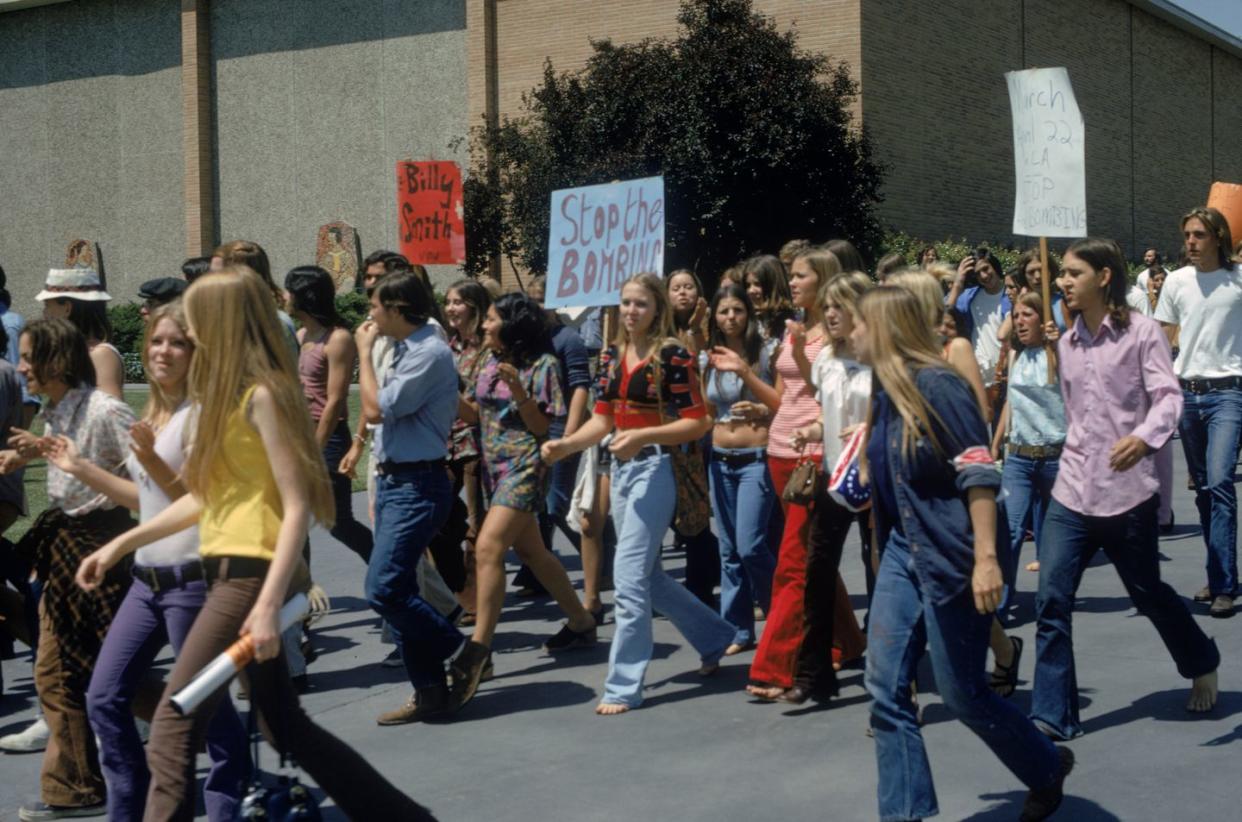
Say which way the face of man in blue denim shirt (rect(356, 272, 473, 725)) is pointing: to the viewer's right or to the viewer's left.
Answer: to the viewer's left

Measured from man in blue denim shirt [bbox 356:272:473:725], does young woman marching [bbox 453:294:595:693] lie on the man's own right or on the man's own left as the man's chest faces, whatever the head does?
on the man's own right

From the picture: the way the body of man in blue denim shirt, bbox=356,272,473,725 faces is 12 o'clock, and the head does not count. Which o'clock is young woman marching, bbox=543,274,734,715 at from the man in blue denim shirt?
The young woman marching is roughly at 6 o'clock from the man in blue denim shirt.

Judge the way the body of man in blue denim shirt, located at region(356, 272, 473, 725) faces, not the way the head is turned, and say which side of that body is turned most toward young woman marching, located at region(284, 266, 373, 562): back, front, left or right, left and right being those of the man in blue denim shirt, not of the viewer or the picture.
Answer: right

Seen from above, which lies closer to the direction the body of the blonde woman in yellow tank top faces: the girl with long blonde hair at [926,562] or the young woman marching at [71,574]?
the young woman marching

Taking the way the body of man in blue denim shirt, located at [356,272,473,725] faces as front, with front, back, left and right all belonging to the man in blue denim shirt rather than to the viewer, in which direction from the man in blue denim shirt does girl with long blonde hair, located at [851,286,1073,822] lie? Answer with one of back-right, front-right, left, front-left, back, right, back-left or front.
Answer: back-left

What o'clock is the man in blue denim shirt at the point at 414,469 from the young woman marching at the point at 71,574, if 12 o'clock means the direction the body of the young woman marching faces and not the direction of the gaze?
The man in blue denim shirt is roughly at 5 o'clock from the young woman marching.

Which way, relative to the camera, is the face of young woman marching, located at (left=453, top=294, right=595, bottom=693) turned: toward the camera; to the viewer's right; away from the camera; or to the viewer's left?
to the viewer's left

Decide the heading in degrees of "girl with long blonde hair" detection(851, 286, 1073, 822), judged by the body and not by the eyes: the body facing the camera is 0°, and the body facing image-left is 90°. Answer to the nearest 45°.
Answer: approximately 90°

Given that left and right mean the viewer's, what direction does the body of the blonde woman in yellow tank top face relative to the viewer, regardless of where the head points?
facing to the left of the viewer

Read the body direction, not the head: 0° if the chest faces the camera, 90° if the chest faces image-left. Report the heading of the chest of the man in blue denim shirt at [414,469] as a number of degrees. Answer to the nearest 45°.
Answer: approximately 90°

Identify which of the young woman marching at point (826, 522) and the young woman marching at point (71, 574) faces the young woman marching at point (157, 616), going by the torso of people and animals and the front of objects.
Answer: the young woman marching at point (826, 522)
